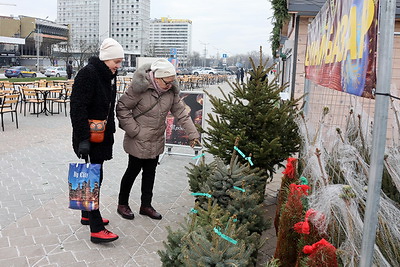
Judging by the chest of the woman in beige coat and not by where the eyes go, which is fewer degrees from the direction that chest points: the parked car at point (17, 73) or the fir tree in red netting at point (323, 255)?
the fir tree in red netting

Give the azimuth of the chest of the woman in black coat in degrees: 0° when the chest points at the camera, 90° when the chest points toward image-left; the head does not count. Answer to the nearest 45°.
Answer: approximately 270°

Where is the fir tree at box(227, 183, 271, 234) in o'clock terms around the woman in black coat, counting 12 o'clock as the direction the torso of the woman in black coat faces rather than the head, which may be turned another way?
The fir tree is roughly at 1 o'clock from the woman in black coat.

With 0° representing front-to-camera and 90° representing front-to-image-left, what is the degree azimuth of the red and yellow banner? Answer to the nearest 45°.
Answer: approximately 45°

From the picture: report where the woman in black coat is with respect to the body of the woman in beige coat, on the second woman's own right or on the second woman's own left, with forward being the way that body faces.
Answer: on the second woman's own right

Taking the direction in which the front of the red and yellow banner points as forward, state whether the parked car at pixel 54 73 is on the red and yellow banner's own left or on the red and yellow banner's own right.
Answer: on the red and yellow banner's own right

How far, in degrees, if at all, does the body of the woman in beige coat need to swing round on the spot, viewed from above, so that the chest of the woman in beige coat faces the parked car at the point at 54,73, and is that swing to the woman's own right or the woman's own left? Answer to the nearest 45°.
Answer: approximately 135° to the woman's own left

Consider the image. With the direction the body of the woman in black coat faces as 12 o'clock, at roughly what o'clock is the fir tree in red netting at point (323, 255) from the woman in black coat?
The fir tree in red netting is roughly at 2 o'clock from the woman in black coat.

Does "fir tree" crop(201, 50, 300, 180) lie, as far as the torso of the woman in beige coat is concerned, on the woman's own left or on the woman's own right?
on the woman's own left

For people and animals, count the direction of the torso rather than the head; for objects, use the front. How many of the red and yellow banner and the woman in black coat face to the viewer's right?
1
